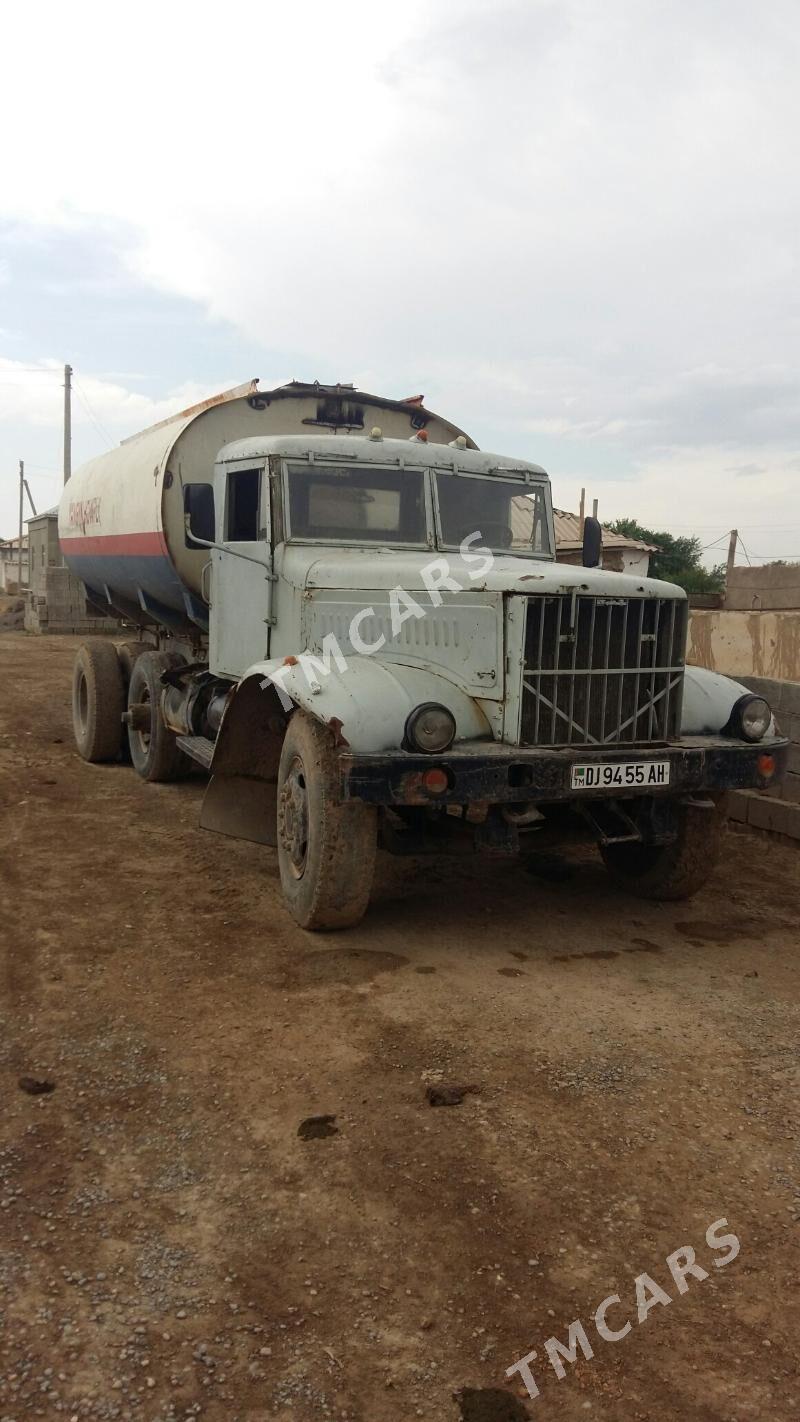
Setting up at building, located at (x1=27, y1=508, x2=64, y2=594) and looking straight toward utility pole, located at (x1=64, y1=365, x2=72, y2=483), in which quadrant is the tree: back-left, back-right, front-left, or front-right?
front-right

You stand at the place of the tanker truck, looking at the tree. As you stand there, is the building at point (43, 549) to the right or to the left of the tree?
left

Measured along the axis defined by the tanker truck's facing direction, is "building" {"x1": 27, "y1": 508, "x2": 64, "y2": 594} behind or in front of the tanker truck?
behind

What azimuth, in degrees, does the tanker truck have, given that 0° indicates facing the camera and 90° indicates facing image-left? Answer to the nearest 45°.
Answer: approximately 315°

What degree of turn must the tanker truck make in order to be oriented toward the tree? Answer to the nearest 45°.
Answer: approximately 135° to its left
